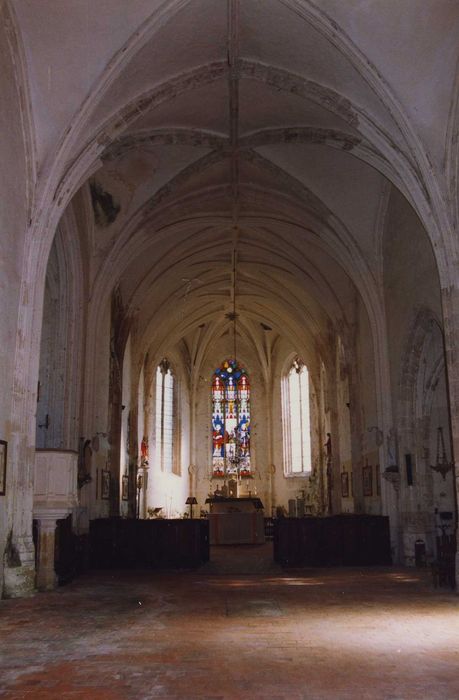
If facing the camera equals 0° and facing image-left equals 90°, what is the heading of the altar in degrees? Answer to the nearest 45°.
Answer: approximately 0°

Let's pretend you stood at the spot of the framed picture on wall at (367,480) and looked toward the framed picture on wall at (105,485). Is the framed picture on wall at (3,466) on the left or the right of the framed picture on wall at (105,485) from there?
left

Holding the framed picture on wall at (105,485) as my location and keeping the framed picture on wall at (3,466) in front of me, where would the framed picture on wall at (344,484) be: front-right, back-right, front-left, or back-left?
back-left

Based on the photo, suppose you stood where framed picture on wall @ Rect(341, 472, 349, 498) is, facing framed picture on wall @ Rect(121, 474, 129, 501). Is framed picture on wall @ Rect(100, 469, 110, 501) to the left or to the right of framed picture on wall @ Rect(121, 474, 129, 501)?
left

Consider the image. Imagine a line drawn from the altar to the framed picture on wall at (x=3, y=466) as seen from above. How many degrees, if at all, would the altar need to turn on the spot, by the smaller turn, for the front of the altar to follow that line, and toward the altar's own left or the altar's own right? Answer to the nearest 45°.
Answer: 0° — it already faces it

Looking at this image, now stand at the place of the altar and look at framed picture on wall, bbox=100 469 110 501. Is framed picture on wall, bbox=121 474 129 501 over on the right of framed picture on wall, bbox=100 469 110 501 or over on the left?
right

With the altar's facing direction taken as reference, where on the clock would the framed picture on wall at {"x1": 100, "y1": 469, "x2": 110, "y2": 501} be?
The framed picture on wall is roughly at 1 o'clock from the altar.

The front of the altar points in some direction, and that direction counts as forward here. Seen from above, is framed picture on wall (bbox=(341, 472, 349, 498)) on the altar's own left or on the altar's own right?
on the altar's own left

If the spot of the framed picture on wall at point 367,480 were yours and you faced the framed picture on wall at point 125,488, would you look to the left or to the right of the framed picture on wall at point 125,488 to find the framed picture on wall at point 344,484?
right

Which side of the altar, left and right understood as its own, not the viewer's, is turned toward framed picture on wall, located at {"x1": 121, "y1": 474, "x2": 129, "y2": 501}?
right
